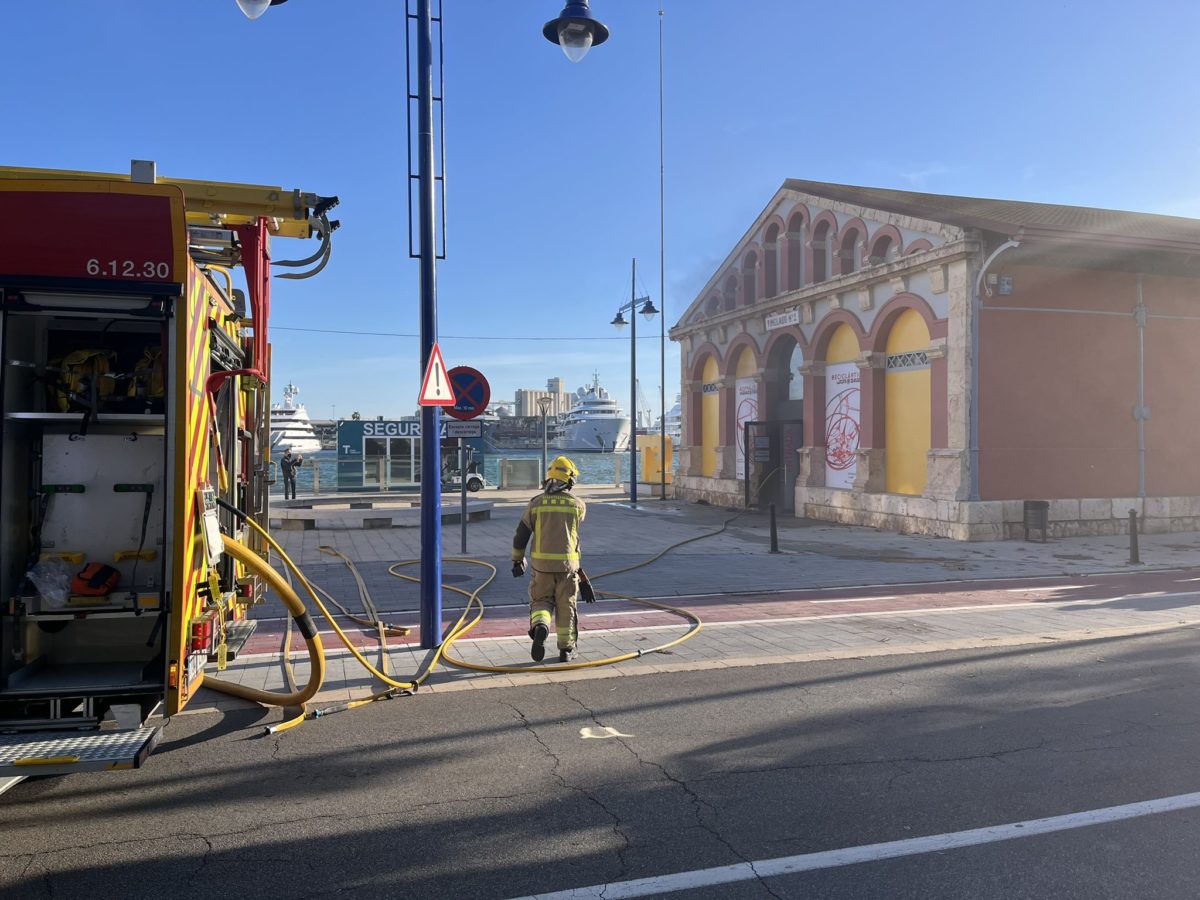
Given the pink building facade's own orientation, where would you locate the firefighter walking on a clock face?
The firefighter walking is roughly at 11 o'clock from the pink building facade.

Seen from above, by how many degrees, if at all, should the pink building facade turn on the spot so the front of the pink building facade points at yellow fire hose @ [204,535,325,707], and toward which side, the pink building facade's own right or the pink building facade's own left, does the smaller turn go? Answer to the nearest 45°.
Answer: approximately 45° to the pink building facade's own left

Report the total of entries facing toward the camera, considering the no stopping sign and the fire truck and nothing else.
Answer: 1

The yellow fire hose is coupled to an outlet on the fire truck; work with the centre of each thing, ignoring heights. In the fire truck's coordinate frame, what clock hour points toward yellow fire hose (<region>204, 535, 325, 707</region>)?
The yellow fire hose is roughly at 5 o'clock from the fire truck.

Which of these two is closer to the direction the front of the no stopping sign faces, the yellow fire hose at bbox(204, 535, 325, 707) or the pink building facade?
the yellow fire hose

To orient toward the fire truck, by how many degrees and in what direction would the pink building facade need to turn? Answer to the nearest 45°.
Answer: approximately 45° to its left

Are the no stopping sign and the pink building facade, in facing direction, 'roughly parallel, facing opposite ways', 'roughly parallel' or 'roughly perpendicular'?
roughly perpendicular

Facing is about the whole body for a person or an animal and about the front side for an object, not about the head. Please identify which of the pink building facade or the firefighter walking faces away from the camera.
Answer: the firefighter walking

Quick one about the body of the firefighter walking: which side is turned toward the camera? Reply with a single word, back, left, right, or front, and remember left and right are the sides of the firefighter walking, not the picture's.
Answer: back

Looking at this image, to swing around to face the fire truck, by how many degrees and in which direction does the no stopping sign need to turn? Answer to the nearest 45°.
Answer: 0° — it already faces it

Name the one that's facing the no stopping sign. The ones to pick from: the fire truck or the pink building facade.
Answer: the pink building facade
